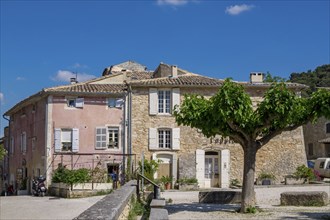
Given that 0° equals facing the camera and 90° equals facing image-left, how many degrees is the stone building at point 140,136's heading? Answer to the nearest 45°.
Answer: approximately 0°

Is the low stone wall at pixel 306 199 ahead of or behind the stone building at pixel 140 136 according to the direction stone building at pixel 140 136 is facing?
ahead

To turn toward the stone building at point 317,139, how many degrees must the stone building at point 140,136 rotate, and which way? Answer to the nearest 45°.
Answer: approximately 135° to its left

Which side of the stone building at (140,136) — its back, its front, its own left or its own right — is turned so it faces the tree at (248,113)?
front

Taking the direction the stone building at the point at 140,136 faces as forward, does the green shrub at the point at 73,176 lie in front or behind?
in front

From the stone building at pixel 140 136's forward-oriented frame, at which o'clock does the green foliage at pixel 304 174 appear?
The green foliage is roughly at 9 o'clock from the stone building.

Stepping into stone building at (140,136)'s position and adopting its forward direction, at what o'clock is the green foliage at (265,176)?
The green foliage is roughly at 9 o'clock from the stone building.

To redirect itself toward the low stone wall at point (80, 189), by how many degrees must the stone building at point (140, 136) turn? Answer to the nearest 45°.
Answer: approximately 45° to its right
